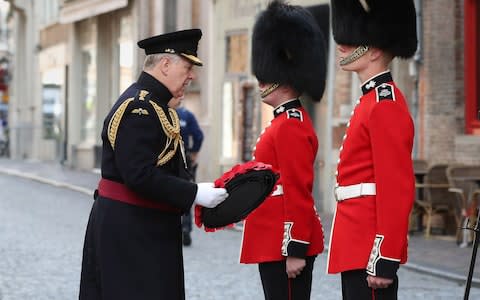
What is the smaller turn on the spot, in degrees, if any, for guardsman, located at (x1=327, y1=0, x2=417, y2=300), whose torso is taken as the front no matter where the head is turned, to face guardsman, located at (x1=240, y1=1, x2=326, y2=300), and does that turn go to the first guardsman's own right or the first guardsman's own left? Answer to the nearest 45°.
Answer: approximately 45° to the first guardsman's own right

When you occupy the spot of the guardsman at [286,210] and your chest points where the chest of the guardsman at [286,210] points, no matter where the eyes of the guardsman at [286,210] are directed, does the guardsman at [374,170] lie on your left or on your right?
on your left

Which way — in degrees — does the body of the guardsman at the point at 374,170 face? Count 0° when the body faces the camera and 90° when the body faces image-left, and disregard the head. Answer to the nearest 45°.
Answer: approximately 90°

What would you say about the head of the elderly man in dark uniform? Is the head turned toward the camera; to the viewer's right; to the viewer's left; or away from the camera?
to the viewer's right

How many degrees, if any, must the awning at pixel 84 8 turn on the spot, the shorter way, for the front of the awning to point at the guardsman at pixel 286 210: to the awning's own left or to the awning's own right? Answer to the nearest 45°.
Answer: approximately 45° to the awning's own left

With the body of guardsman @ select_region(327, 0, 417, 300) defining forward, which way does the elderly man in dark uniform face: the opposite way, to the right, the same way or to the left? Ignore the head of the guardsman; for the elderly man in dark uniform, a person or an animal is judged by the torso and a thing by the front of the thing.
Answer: the opposite way

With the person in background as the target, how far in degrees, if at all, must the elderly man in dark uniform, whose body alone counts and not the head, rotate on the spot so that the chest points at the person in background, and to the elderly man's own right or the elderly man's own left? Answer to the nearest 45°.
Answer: approximately 90° to the elderly man's own left

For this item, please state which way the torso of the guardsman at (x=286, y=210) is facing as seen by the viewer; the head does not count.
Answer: to the viewer's left

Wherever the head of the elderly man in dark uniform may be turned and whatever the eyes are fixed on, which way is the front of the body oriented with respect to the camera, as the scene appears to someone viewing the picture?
to the viewer's right

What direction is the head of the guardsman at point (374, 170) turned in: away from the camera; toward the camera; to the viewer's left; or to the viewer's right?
to the viewer's left

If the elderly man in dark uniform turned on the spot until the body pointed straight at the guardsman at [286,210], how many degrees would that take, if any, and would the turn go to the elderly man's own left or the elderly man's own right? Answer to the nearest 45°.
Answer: approximately 45° to the elderly man's own left

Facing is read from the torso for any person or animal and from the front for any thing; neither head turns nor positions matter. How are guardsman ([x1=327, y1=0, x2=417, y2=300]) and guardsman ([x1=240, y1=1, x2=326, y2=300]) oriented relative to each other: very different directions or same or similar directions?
same or similar directions
